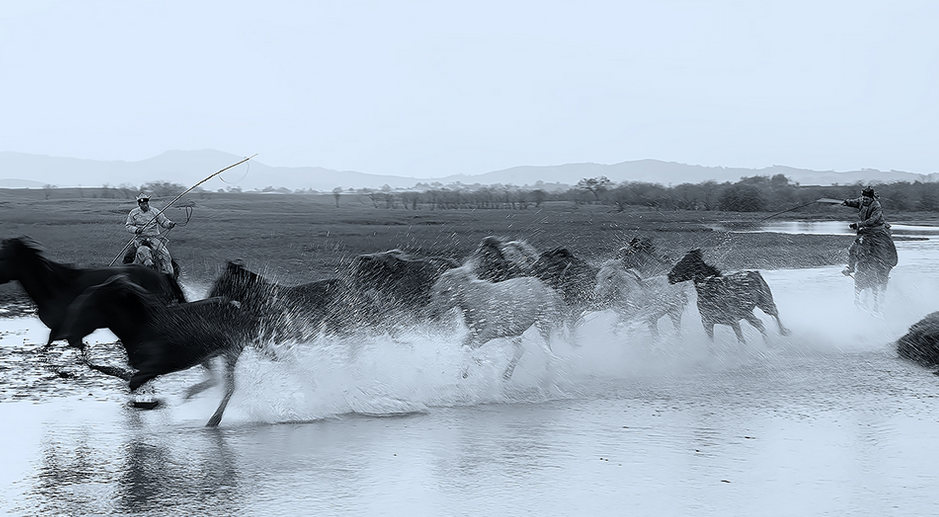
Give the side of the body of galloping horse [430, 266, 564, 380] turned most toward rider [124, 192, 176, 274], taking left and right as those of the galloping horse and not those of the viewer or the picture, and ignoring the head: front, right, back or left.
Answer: front

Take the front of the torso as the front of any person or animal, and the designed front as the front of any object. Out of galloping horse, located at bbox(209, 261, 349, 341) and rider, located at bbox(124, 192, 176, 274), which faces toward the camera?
the rider

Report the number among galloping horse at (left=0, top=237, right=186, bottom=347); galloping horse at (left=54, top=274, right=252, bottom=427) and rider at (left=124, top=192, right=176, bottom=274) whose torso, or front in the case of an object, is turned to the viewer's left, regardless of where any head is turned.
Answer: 2

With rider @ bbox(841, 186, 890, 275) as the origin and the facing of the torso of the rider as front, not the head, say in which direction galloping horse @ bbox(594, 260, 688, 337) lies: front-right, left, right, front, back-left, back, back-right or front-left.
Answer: front

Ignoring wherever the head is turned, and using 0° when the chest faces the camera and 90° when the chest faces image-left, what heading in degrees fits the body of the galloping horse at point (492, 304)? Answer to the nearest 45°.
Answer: approximately 90°

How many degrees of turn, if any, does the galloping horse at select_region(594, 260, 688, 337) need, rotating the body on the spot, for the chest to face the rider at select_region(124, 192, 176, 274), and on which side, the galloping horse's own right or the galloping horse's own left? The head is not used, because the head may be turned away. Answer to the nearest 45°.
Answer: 0° — it already faces them

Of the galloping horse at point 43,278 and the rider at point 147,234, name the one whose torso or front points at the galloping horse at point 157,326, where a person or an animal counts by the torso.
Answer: the rider

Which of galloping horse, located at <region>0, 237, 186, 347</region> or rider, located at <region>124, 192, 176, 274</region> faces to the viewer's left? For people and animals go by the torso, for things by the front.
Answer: the galloping horse

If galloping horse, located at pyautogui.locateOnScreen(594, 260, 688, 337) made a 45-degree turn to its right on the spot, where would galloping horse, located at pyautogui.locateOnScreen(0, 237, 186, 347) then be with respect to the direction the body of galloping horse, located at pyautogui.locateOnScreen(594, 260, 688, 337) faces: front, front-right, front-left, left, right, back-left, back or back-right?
left

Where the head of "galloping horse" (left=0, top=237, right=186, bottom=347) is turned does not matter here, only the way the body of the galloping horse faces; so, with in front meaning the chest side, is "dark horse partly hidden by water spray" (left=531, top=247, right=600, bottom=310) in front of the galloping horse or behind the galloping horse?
behind

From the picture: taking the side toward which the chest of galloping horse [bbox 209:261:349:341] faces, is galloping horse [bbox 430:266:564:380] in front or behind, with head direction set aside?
behind

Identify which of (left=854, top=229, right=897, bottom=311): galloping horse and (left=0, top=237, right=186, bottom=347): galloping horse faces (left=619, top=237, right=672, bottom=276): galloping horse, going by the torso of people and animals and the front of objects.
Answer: (left=854, top=229, right=897, bottom=311): galloping horse

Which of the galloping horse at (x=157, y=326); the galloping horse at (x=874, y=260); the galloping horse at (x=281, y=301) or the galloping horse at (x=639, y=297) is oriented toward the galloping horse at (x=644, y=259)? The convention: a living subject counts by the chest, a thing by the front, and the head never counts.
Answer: the galloping horse at (x=874, y=260)

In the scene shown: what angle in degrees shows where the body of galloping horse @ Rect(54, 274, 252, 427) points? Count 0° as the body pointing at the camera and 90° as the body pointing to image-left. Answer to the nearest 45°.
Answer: approximately 90°

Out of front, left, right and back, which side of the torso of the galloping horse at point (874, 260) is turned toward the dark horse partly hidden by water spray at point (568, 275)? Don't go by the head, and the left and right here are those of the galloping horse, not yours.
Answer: front

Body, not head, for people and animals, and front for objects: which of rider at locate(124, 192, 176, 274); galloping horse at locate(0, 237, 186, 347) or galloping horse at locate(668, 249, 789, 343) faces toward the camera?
the rider

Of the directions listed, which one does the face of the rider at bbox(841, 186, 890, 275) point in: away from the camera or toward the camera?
toward the camera
